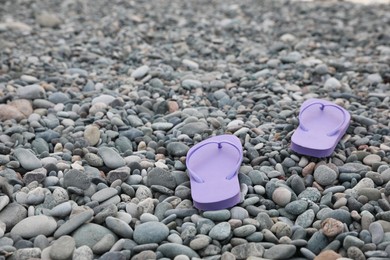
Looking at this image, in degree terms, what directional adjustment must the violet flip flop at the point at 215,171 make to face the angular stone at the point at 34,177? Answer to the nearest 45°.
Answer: approximately 90° to its left

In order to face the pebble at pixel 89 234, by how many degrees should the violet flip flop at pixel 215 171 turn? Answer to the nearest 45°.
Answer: approximately 135° to its left

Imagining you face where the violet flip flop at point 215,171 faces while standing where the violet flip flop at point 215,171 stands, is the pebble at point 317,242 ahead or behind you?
behind

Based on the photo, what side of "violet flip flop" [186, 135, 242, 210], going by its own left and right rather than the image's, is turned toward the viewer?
back

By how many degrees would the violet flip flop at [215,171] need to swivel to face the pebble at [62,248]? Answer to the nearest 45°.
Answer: approximately 135° to its left

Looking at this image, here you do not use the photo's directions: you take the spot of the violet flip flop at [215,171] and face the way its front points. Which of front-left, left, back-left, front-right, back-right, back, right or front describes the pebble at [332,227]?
back-right

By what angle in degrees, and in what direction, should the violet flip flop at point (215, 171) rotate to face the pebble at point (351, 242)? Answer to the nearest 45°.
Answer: approximately 135° to its right

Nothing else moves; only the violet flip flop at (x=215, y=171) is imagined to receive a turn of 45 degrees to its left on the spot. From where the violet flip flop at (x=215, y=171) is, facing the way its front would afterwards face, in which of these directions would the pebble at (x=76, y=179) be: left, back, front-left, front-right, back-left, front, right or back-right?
front-left

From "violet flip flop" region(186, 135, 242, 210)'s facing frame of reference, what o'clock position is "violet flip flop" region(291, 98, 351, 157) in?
"violet flip flop" region(291, 98, 351, 157) is roughly at 2 o'clock from "violet flip flop" region(186, 135, 242, 210).

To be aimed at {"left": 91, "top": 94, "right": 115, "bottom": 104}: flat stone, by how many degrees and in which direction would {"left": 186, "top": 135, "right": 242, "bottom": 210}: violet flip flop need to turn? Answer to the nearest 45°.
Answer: approximately 45° to its left

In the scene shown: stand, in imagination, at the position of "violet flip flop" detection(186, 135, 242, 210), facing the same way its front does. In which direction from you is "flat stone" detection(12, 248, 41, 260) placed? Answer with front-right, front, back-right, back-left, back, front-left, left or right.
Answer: back-left
